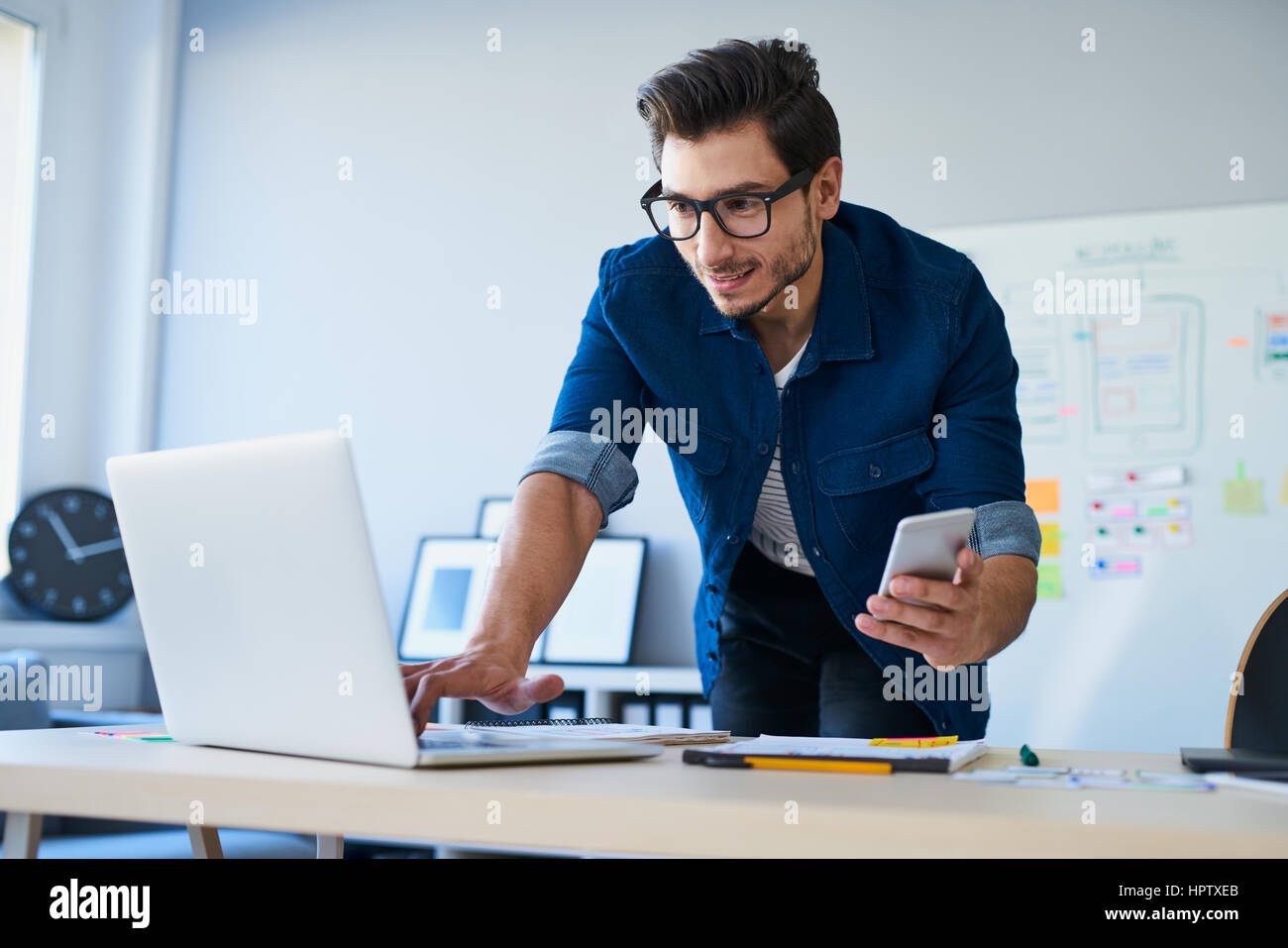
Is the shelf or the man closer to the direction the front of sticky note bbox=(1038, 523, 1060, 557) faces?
the man

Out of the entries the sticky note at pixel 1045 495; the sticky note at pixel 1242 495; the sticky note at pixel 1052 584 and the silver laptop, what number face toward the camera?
3

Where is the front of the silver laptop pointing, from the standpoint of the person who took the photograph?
facing away from the viewer and to the right of the viewer

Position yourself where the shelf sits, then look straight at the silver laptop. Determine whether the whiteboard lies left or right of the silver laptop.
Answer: left

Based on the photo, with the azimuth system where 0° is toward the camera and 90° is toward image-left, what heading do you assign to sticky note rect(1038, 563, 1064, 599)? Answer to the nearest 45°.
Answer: approximately 0°

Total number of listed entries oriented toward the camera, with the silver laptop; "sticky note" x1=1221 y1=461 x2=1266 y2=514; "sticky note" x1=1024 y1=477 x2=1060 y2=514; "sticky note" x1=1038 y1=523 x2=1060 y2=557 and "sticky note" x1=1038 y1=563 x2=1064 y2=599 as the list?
4

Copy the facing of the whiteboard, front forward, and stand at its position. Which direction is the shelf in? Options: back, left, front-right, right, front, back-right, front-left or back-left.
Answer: right

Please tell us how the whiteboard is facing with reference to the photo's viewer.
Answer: facing the viewer

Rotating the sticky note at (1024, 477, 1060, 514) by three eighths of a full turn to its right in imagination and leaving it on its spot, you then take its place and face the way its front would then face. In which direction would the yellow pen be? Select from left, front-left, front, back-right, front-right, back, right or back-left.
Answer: back-left

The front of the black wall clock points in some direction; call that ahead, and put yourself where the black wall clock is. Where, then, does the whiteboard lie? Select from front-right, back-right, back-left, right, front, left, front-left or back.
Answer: front-left

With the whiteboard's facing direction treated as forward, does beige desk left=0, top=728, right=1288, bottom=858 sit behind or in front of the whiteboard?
in front

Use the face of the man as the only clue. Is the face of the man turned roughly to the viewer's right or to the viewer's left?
to the viewer's left

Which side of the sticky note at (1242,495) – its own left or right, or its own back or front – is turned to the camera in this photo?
front

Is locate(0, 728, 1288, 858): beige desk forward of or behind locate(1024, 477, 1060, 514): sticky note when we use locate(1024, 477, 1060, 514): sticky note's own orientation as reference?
forward

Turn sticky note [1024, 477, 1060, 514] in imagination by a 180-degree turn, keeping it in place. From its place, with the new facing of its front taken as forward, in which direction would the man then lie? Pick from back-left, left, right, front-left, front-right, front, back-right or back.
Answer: back

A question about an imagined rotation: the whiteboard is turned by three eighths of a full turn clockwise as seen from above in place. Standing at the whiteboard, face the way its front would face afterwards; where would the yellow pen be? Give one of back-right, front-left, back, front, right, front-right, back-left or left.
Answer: back-left
